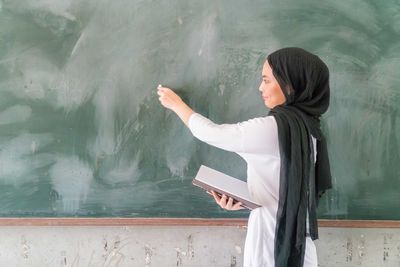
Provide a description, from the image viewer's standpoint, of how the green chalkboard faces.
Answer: facing the viewer

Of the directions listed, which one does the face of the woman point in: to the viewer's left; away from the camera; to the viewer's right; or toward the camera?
to the viewer's left
